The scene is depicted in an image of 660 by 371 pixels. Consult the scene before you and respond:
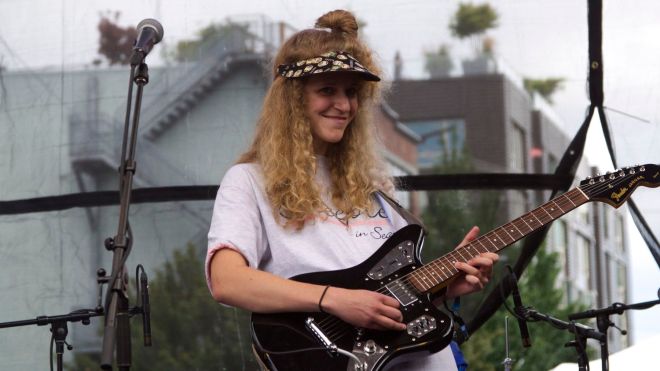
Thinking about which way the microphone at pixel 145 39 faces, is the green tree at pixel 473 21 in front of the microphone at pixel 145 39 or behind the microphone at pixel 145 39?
in front

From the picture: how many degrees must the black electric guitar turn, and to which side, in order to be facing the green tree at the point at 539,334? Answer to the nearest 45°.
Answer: approximately 180°

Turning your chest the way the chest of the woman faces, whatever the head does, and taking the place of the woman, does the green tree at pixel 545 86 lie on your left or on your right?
on your left

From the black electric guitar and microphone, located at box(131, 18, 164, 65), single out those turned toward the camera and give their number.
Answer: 1

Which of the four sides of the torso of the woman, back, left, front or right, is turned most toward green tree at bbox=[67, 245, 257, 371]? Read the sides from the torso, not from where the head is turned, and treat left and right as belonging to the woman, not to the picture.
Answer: back

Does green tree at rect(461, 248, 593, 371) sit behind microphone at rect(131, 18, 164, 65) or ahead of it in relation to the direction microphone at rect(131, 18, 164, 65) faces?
ahead

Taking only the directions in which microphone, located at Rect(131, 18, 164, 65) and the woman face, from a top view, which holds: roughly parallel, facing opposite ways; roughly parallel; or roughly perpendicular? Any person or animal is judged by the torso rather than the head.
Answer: roughly perpendicular

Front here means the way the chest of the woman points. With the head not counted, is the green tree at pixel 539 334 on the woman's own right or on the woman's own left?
on the woman's own left

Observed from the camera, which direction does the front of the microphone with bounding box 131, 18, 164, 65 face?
facing away from the viewer and to the right of the viewer

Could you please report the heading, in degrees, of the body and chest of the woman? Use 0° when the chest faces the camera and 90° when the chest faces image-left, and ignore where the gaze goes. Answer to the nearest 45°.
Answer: approximately 315°

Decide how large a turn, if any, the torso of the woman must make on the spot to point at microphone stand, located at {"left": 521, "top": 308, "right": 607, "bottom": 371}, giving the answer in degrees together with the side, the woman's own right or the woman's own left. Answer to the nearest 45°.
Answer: approximately 90° to the woman's own left
